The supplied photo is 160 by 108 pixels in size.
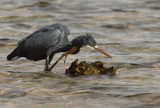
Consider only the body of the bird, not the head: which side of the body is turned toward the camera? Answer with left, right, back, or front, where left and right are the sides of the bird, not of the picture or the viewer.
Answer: right

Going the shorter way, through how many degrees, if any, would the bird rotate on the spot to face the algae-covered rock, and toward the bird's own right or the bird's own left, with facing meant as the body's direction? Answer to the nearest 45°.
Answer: approximately 45° to the bird's own right
